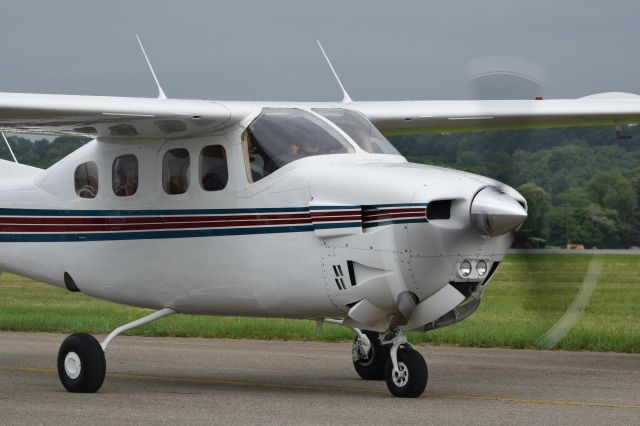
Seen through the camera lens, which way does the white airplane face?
facing the viewer and to the right of the viewer
